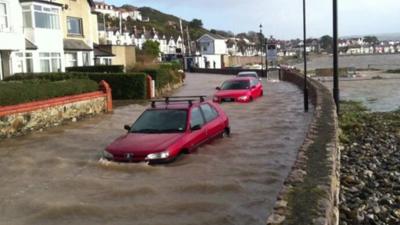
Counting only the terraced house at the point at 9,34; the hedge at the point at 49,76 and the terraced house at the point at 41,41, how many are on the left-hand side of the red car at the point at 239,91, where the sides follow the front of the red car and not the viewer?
0

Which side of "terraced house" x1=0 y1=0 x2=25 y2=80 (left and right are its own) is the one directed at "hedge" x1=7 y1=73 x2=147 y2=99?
front

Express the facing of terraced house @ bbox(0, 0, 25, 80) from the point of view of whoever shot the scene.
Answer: facing the viewer and to the right of the viewer

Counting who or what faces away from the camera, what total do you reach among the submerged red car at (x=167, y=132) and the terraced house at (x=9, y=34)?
0

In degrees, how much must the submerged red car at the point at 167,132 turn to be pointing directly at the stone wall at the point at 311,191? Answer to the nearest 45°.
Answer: approximately 45° to its left

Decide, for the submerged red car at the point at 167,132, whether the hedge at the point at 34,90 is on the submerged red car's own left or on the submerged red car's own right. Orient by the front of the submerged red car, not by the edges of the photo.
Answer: on the submerged red car's own right

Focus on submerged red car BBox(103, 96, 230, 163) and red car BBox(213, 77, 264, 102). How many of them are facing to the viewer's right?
0

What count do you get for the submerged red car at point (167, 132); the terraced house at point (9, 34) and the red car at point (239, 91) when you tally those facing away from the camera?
0

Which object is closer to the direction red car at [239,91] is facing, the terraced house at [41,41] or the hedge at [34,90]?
the hedge

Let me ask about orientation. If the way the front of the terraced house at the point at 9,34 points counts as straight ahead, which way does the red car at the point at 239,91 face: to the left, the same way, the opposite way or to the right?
to the right

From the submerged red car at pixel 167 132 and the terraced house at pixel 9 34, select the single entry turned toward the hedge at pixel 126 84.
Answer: the terraced house

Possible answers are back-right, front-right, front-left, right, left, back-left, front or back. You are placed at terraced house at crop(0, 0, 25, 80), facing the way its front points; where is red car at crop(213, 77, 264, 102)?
front

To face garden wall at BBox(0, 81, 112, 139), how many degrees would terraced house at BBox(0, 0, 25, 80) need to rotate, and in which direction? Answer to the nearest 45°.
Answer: approximately 45° to its right

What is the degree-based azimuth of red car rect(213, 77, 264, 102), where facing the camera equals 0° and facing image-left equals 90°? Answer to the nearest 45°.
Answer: approximately 45°

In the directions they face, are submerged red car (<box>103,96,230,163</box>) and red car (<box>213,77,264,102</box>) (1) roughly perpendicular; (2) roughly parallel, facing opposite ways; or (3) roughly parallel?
roughly parallel

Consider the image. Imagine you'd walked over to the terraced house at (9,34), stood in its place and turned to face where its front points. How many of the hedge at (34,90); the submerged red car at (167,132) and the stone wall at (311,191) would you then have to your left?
0

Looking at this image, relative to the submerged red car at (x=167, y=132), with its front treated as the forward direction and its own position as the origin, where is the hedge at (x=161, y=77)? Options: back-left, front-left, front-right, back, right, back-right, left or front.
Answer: back-right

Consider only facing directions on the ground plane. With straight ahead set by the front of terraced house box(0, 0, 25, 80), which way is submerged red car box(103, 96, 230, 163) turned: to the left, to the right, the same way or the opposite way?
to the right
